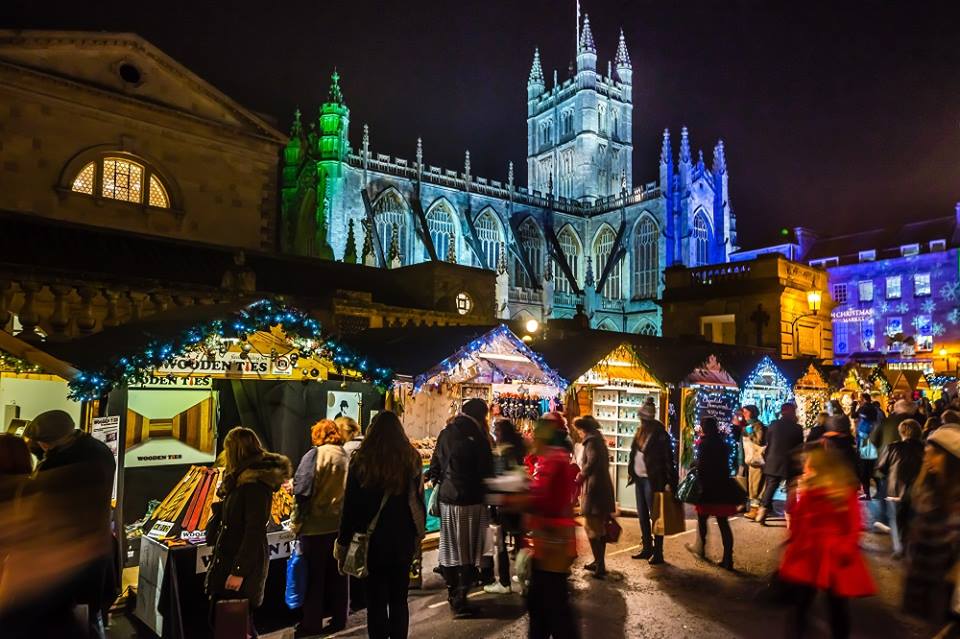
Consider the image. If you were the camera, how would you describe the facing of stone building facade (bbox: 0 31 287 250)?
facing the viewer and to the right of the viewer

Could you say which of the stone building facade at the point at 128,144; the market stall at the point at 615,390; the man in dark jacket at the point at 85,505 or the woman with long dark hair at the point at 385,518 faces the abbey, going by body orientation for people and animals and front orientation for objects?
the woman with long dark hair

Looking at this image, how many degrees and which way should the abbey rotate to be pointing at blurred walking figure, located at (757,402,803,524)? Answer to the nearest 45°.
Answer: approximately 45° to its left

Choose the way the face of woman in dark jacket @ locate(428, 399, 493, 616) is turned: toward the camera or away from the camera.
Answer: away from the camera

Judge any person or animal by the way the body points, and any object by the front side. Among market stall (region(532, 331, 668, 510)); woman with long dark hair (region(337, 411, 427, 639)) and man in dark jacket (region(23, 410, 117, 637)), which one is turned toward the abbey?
the woman with long dark hair

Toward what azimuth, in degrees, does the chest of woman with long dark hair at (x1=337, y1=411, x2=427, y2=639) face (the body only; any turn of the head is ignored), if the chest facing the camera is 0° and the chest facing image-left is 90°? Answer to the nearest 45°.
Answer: approximately 180°

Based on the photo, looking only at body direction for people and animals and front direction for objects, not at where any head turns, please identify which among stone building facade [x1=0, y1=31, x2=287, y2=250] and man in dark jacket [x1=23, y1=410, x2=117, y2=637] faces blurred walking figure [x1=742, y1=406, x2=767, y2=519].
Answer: the stone building facade

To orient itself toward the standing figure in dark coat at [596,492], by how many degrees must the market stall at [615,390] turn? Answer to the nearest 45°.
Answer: approximately 45° to its right

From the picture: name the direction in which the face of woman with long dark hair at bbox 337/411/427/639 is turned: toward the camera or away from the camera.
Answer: away from the camera

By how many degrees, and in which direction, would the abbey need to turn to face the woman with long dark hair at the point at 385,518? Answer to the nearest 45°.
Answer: approximately 45° to its left
